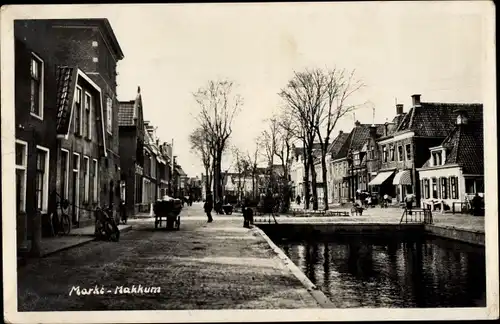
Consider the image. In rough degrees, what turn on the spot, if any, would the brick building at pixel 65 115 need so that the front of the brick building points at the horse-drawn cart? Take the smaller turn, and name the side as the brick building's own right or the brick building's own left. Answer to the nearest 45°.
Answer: approximately 90° to the brick building's own left

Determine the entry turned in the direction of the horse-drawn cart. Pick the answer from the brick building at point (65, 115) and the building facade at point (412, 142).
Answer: the building facade

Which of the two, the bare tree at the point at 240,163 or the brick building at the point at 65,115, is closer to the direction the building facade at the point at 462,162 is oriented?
the brick building

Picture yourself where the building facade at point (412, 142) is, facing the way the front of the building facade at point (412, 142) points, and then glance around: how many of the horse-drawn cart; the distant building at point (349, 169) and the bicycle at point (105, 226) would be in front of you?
2
